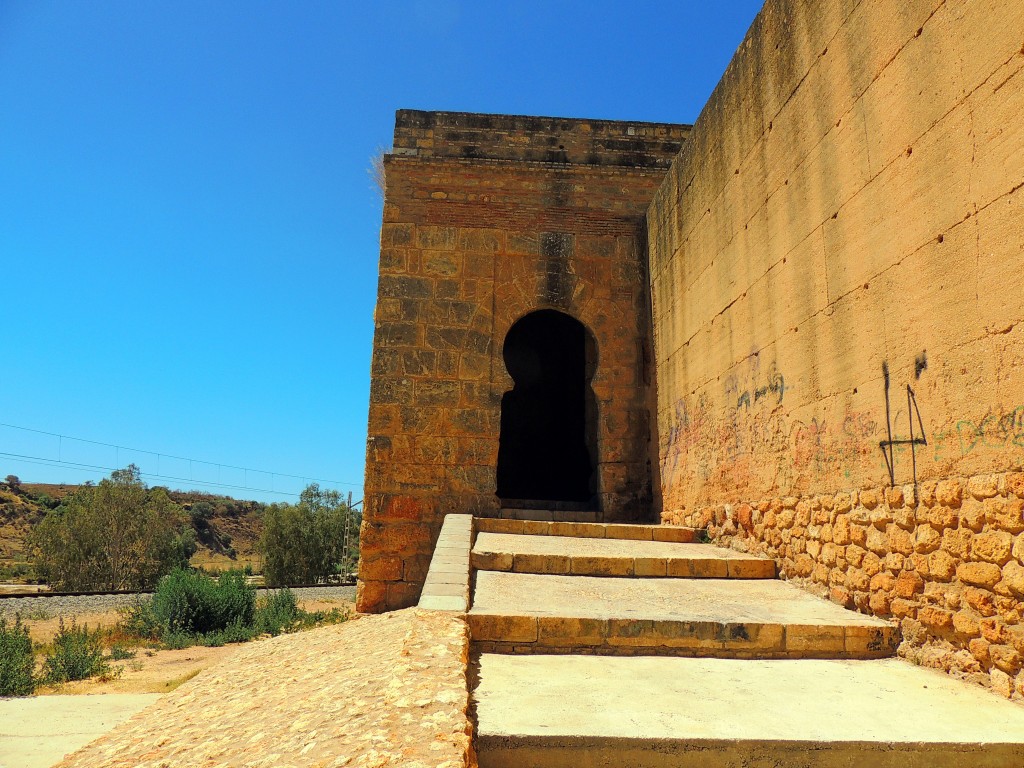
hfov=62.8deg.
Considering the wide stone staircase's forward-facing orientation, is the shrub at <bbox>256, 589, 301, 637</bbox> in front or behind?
behind

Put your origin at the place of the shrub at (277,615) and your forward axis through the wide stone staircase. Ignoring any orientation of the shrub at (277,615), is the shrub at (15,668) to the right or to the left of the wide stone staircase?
right

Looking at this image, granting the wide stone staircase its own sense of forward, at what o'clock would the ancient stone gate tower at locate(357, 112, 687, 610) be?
The ancient stone gate tower is roughly at 5 o'clock from the wide stone staircase.

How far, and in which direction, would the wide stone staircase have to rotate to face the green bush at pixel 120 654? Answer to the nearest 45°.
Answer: approximately 135° to its right

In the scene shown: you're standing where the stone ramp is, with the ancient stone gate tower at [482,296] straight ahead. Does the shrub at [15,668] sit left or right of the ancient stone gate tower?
left

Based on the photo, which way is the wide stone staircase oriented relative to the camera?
toward the camera

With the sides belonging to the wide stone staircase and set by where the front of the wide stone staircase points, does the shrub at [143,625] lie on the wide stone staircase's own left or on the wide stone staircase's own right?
on the wide stone staircase's own right

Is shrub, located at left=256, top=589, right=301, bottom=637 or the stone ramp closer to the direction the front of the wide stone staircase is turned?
the stone ramp

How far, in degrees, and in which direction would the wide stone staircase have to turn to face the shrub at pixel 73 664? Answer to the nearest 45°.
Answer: approximately 135° to its right

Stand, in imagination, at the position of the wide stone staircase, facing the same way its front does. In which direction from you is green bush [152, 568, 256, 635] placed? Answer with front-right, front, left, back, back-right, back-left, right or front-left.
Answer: back-right

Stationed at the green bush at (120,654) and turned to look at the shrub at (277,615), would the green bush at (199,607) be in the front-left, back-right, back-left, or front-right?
front-left
